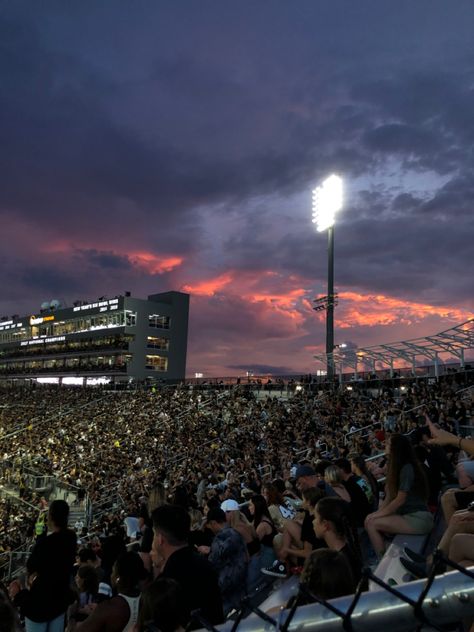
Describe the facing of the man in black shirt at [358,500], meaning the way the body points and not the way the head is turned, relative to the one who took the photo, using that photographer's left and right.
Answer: facing to the left of the viewer

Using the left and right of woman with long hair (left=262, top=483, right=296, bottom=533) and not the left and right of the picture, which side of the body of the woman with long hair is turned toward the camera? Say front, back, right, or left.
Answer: left

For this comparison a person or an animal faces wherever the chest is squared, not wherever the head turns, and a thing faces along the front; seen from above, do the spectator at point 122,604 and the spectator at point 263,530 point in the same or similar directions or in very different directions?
same or similar directions

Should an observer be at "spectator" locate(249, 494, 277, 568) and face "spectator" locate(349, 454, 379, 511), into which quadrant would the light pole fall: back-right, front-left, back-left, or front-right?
front-left

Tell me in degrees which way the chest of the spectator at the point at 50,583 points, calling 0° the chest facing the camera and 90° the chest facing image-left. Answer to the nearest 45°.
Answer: approximately 135°

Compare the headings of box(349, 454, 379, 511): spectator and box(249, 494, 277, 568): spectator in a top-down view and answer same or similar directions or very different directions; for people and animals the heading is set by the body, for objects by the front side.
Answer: same or similar directions

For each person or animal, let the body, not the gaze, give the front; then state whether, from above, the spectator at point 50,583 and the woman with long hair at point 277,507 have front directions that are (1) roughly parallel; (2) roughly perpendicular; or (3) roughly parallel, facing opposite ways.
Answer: roughly parallel

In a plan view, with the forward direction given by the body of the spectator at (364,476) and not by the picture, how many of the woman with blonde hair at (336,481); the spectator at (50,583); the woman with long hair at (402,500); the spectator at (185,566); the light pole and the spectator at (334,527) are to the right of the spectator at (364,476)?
1

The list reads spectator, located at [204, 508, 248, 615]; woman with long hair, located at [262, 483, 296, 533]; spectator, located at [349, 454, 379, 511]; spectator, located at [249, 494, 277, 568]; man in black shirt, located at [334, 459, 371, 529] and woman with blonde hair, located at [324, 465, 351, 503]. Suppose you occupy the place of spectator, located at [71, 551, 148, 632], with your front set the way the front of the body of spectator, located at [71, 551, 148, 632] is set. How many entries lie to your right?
6

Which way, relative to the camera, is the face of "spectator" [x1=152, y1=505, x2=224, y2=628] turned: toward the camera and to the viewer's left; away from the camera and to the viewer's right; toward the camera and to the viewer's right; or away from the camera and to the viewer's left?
away from the camera and to the viewer's left

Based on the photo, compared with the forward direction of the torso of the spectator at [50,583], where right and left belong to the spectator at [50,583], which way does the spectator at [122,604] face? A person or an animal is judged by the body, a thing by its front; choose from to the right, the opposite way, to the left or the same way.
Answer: the same way

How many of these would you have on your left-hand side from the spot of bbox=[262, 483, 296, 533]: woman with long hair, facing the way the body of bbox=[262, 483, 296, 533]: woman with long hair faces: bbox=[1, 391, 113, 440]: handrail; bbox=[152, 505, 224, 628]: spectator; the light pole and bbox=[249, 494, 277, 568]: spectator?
2
